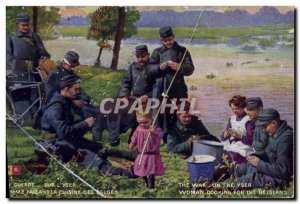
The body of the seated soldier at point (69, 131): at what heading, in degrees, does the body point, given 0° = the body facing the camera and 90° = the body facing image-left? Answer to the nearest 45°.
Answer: approximately 270°

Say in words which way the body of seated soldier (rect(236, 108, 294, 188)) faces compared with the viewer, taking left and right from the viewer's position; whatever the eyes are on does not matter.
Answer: facing to the left of the viewer

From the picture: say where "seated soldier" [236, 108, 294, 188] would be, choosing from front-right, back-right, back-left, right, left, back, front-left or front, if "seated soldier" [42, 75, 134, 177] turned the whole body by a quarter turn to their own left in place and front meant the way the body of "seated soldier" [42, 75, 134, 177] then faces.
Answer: right

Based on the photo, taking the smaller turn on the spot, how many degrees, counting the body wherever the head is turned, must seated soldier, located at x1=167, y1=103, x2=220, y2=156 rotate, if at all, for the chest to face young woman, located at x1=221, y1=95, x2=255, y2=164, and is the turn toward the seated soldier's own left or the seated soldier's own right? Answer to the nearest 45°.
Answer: approximately 45° to the seated soldier's own left

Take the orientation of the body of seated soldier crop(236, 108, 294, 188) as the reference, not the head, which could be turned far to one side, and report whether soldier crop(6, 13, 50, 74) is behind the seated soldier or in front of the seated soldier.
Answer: in front

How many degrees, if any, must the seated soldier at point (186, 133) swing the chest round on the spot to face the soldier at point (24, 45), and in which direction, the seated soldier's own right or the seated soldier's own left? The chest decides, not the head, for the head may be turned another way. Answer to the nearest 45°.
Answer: approximately 135° to the seated soldier's own right

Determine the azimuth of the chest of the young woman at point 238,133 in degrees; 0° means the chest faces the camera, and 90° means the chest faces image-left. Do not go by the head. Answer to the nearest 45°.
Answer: approximately 45°

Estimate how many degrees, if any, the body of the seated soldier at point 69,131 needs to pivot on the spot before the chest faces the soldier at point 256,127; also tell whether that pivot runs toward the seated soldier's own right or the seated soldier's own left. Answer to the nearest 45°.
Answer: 0° — they already face them

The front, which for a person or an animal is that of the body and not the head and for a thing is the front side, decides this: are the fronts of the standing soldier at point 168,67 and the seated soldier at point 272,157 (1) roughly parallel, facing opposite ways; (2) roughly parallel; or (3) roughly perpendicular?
roughly perpendicular

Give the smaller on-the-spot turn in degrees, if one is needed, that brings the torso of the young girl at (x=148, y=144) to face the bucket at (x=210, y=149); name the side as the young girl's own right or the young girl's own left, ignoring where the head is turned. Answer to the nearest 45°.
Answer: approximately 90° to the young girl's own left
